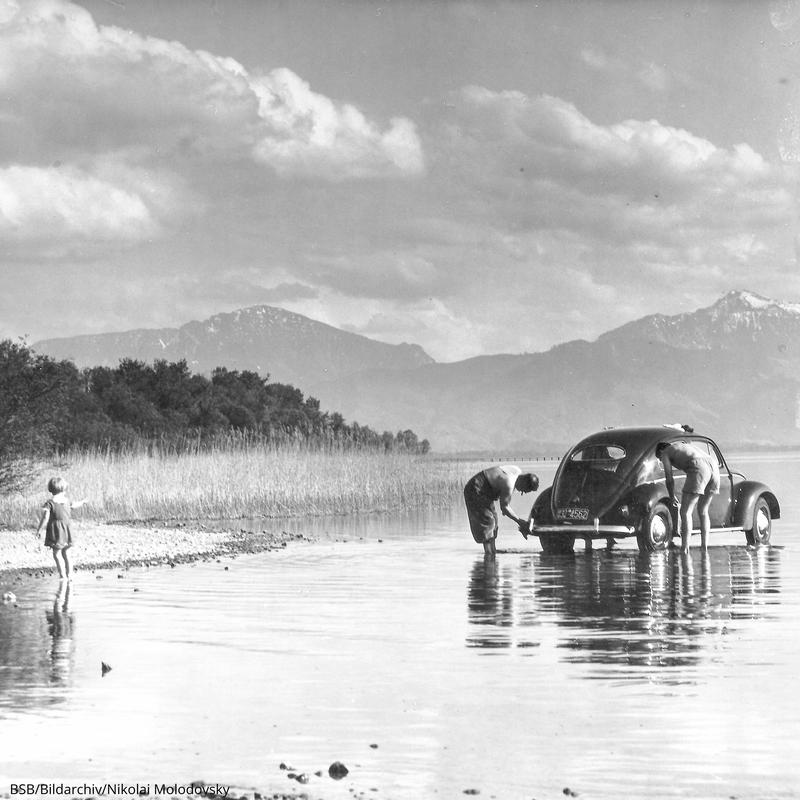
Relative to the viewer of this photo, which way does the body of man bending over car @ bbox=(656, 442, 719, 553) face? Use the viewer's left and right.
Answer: facing away from the viewer and to the left of the viewer

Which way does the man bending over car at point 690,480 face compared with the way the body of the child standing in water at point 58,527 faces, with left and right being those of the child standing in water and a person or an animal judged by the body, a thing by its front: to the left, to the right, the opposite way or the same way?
to the left

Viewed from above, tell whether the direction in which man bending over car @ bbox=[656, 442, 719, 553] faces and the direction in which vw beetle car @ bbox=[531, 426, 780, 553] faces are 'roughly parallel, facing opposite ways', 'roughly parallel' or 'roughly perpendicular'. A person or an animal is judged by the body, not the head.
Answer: roughly perpendicular

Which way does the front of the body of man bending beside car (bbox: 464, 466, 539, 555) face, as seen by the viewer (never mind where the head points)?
to the viewer's right

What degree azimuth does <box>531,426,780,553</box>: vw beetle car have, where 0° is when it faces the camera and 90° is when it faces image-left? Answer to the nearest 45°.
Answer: approximately 225°

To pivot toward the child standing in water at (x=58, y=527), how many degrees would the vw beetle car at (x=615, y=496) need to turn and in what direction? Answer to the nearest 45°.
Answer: approximately 180°

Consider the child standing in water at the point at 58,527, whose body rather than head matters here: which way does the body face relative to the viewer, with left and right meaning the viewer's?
facing away from the viewer and to the right of the viewer

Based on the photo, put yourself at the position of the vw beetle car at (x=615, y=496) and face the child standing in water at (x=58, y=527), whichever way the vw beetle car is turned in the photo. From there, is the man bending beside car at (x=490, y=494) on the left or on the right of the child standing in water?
right

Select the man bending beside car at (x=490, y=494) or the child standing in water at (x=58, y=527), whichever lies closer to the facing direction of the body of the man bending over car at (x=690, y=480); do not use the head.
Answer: the man bending beside car

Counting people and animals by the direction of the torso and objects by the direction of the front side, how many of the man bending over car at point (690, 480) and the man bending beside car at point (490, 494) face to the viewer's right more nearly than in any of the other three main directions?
1

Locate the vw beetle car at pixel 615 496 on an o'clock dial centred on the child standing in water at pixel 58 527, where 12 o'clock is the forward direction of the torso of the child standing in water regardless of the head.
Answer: The vw beetle car is roughly at 1 o'clock from the child standing in water.

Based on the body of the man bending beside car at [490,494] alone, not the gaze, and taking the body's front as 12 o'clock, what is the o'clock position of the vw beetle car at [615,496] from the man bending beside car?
The vw beetle car is roughly at 12 o'clock from the man bending beside car.
